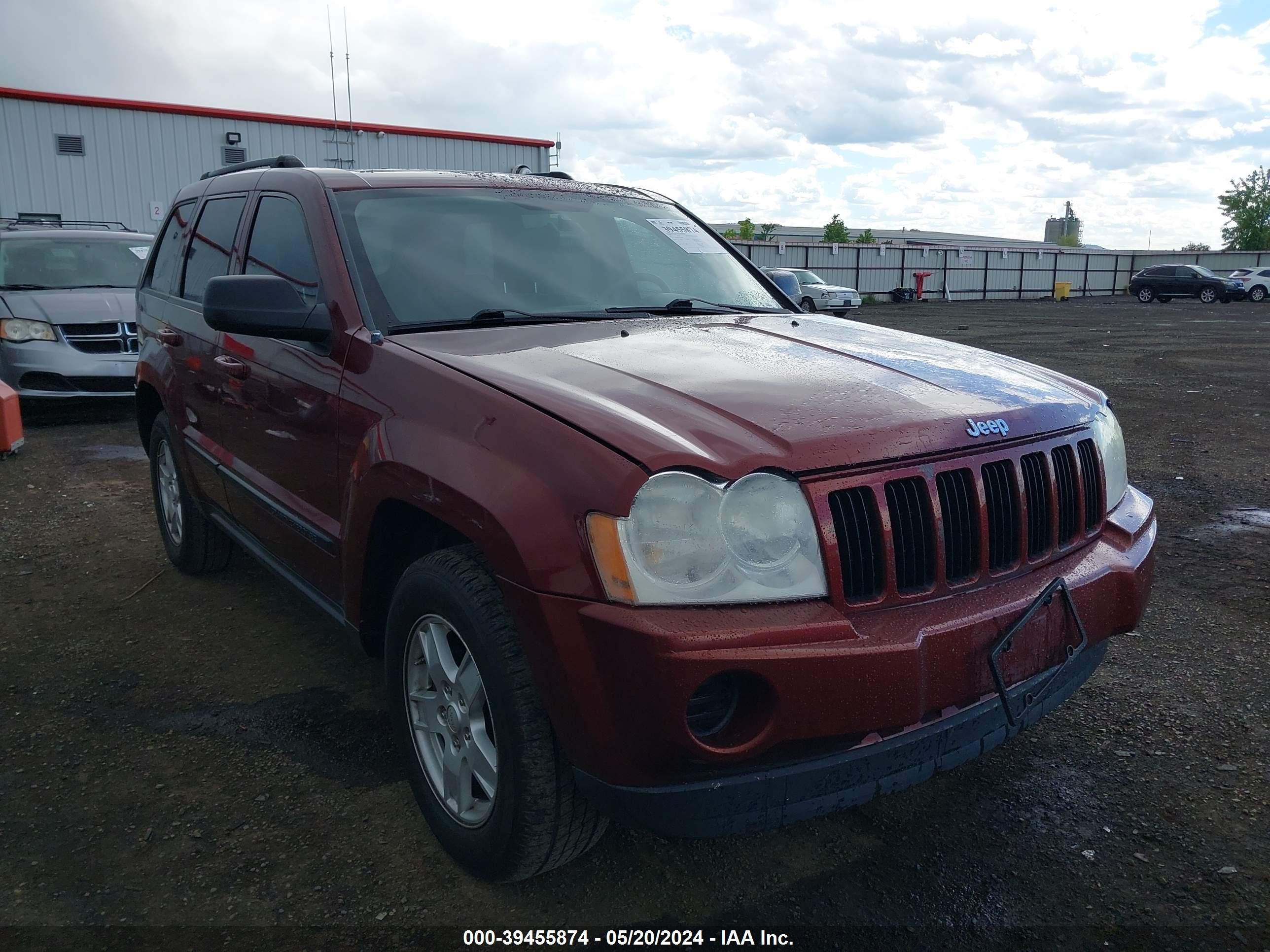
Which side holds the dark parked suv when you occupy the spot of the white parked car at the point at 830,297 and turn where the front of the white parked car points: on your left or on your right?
on your left

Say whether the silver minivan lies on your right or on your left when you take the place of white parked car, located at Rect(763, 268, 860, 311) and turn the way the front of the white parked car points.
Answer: on your right

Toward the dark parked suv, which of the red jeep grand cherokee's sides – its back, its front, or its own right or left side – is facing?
left

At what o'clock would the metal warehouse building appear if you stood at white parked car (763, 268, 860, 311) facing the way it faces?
The metal warehouse building is roughly at 4 o'clock from the white parked car.

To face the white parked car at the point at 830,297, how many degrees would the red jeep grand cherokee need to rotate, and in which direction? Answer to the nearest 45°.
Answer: approximately 135° to its left

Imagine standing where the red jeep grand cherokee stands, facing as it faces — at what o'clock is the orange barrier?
The orange barrier is roughly at 6 o'clock from the red jeep grand cherokee.

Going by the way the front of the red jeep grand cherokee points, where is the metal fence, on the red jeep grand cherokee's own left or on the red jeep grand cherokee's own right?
on the red jeep grand cherokee's own left

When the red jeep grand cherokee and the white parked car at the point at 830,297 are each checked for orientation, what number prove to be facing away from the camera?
0

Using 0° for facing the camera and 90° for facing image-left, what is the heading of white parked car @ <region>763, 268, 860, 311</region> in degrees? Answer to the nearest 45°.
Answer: approximately 315°

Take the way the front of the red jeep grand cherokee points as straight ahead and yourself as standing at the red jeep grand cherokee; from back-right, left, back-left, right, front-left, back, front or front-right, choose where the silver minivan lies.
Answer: back

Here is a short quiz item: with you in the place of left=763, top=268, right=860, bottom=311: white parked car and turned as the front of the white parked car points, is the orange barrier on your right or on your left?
on your right

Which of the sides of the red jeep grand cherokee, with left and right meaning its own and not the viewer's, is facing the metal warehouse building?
back
